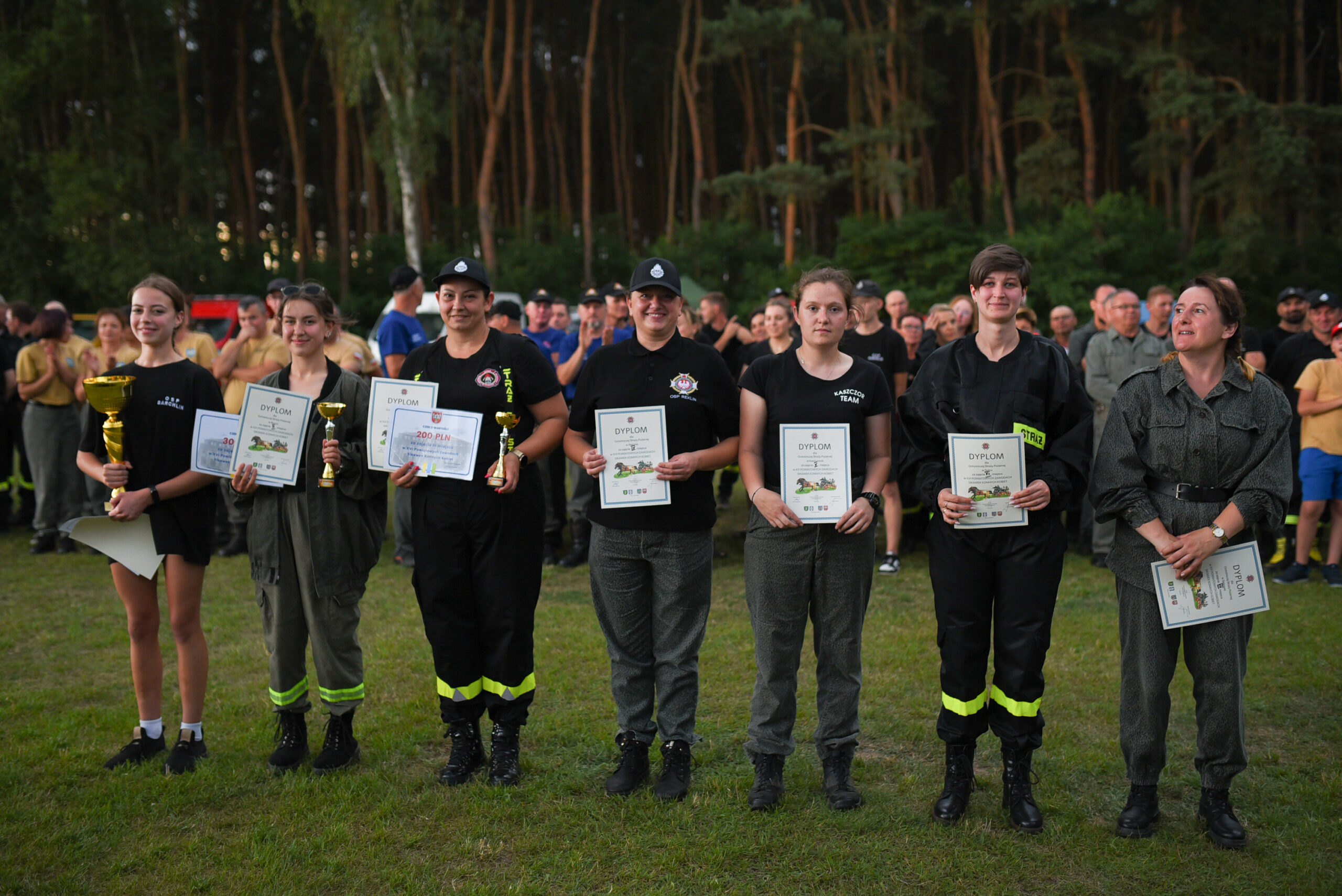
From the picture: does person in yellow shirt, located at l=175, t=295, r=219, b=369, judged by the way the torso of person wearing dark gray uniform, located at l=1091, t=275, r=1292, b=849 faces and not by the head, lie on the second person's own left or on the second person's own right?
on the second person's own right

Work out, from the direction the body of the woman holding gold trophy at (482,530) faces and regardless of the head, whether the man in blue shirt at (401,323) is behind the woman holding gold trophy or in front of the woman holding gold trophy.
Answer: behind

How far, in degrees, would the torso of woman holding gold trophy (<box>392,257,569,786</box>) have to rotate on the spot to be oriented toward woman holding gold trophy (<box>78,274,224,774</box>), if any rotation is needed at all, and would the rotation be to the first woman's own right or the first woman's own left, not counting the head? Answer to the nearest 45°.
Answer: approximately 90° to the first woman's own right

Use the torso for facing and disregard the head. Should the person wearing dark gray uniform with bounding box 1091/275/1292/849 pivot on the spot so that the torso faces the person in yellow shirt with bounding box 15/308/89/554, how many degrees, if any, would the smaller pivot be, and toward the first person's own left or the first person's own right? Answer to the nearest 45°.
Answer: approximately 90° to the first person's own right

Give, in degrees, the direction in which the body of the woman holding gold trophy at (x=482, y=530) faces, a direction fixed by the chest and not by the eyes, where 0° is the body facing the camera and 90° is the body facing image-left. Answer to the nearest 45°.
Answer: approximately 0°

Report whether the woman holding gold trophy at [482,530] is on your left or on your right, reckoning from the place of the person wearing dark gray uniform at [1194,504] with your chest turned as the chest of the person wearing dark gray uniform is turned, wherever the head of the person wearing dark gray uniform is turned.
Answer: on your right

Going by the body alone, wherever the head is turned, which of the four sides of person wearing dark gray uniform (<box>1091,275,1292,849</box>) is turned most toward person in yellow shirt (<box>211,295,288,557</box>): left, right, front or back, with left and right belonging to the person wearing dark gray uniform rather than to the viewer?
right

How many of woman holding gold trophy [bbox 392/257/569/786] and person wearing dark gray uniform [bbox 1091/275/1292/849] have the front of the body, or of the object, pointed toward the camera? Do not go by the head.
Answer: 2
